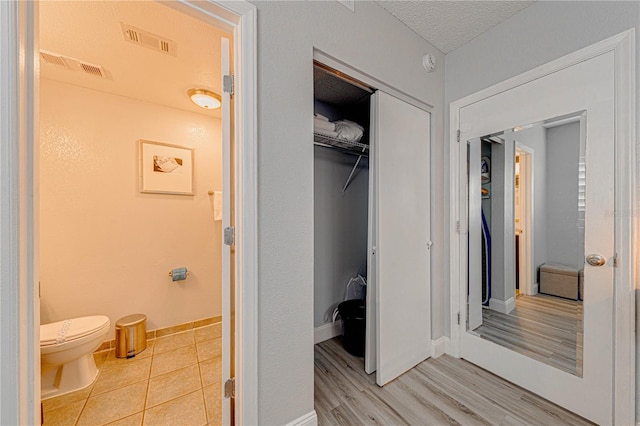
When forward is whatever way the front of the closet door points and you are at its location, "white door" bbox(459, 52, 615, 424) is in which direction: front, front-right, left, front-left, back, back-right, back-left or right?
front-left
